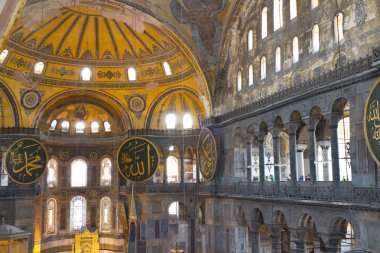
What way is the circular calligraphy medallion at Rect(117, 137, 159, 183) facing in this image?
toward the camera

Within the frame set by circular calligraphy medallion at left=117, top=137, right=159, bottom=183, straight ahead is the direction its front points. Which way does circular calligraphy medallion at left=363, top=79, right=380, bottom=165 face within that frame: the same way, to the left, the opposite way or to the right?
to the right

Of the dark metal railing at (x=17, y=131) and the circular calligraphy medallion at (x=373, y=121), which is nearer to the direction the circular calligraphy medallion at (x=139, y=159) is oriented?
the circular calligraphy medallion

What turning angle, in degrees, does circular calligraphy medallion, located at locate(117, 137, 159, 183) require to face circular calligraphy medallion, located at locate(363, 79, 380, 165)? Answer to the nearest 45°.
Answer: approximately 45° to its left

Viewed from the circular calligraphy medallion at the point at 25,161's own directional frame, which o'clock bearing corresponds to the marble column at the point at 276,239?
The marble column is roughly at 10 o'clock from the circular calligraphy medallion.

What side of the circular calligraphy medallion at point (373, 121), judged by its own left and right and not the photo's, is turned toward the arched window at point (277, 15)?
right

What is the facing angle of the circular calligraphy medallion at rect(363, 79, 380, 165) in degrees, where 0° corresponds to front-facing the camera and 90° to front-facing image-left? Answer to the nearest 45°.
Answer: approximately 45°

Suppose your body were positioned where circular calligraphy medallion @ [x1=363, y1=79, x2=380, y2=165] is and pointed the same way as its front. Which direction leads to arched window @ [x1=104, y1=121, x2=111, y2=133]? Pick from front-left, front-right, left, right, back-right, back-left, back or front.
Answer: right

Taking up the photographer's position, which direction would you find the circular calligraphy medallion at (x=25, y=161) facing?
facing the viewer

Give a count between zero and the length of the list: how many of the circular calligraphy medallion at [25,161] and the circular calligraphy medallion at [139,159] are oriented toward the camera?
2

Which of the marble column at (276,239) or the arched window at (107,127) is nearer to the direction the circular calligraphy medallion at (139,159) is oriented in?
the marble column

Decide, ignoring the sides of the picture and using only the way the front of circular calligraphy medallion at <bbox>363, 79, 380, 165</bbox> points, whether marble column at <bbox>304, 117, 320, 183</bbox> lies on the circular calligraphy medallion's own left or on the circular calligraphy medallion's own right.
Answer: on the circular calligraphy medallion's own right
